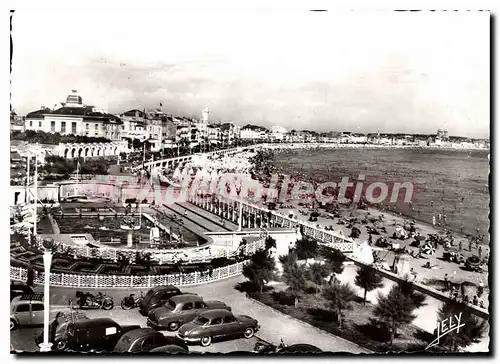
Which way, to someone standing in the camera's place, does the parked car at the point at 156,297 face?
facing the viewer and to the left of the viewer

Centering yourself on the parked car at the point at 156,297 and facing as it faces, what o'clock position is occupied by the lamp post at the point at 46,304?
The lamp post is roughly at 1 o'clock from the parked car.

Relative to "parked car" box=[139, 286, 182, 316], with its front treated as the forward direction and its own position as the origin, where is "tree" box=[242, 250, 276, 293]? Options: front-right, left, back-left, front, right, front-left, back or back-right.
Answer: front

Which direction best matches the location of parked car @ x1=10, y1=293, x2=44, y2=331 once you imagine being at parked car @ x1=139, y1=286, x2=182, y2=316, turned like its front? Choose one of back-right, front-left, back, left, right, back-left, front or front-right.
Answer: front-right
